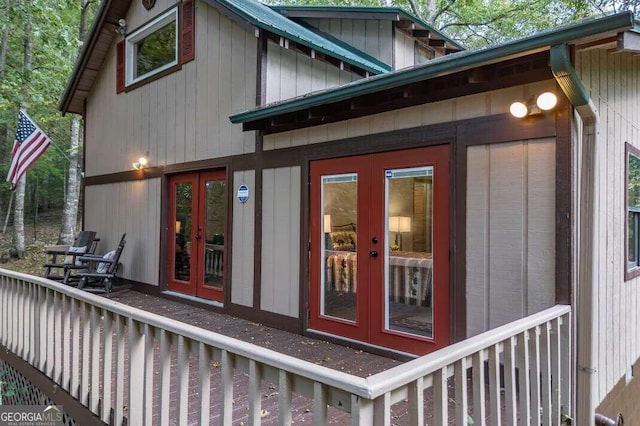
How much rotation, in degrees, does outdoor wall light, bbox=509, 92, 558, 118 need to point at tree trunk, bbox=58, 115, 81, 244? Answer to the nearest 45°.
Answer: approximately 45° to its right

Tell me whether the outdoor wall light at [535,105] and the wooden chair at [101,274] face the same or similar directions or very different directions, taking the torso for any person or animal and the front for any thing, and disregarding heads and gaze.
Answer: same or similar directions

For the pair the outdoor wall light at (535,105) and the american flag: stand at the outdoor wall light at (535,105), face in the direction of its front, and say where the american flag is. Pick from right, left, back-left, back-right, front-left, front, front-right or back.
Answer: front-right

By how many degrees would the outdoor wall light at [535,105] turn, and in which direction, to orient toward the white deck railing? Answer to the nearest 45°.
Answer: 0° — it already faces it

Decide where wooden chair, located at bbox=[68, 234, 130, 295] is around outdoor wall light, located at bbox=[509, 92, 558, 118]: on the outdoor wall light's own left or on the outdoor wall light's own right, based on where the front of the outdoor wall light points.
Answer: on the outdoor wall light's own right

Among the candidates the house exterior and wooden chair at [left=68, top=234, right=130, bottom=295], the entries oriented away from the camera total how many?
0

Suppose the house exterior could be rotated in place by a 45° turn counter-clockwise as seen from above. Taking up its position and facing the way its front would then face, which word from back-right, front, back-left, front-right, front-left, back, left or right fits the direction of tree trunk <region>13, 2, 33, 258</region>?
back-right

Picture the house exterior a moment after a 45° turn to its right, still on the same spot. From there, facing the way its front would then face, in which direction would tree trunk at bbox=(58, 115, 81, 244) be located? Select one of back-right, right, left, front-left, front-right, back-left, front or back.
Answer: front-right

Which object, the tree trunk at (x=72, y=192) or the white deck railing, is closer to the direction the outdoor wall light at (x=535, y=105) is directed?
the white deck railing

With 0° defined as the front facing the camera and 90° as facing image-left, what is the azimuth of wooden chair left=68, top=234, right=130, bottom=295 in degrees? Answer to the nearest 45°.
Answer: approximately 90°

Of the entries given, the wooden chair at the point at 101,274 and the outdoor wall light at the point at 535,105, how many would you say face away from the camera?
0

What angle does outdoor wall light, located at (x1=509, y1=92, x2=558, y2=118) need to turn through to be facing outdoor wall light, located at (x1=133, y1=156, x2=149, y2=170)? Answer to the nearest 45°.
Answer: approximately 45° to its right

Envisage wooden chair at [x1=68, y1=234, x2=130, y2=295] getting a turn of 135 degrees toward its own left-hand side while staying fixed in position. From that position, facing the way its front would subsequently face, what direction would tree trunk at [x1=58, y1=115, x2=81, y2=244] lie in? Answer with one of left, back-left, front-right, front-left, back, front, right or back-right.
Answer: back-left

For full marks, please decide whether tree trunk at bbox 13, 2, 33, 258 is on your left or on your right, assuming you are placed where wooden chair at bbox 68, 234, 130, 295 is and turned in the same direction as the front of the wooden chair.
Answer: on your right

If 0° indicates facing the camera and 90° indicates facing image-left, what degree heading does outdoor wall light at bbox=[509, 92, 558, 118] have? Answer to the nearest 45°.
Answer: approximately 45°

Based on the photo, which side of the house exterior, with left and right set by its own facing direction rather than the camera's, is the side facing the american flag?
right

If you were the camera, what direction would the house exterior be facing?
facing the viewer and to the left of the viewer
